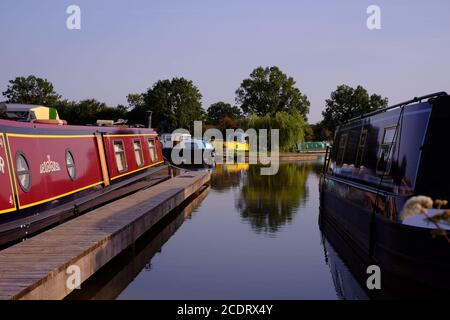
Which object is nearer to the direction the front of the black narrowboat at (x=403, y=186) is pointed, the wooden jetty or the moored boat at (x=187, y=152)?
the moored boat

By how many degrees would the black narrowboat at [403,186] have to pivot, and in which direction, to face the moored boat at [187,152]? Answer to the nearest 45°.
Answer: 0° — it already faces it

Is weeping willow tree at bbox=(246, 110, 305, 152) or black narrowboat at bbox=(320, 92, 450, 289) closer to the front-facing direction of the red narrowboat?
the weeping willow tree

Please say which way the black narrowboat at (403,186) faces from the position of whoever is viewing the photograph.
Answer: facing away from the viewer and to the left of the viewer

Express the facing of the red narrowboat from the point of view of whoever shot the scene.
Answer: facing away from the viewer and to the right of the viewer

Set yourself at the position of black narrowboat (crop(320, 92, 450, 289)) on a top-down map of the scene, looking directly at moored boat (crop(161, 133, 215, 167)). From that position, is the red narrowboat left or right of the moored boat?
left

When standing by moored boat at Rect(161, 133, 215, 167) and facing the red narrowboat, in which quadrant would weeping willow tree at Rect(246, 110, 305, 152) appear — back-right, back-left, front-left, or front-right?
back-left
